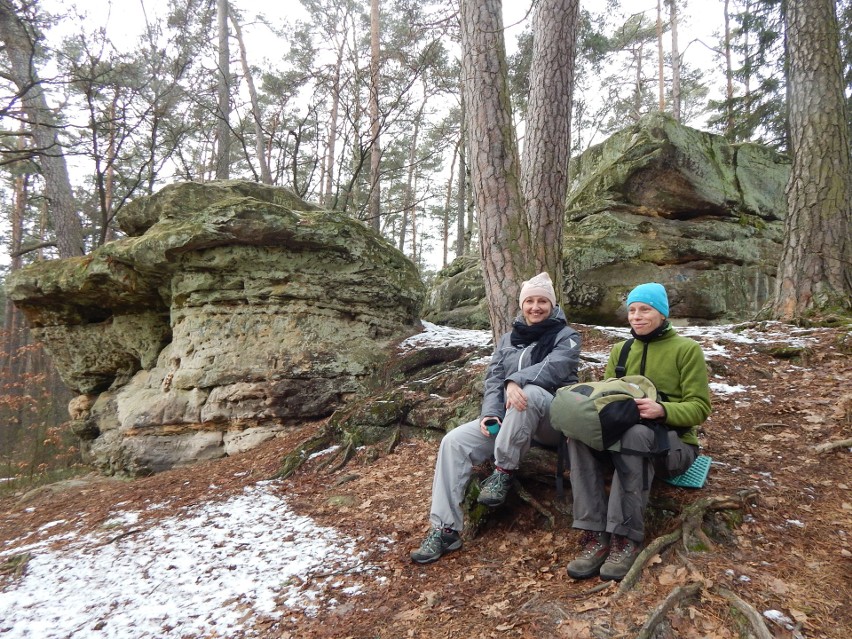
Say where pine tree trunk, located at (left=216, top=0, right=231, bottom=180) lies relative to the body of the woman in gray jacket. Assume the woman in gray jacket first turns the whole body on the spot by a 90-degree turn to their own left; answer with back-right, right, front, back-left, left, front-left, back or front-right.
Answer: back

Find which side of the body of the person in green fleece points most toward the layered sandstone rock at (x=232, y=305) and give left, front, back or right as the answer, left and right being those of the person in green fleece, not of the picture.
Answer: right

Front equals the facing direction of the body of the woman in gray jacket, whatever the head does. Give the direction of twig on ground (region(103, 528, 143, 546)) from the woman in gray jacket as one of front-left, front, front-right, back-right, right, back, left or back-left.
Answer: front-right

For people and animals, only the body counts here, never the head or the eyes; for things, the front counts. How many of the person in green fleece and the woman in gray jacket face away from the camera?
0

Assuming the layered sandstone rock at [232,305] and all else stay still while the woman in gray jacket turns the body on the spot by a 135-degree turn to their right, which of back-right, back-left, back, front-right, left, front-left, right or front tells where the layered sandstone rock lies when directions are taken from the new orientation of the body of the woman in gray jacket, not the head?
front-left

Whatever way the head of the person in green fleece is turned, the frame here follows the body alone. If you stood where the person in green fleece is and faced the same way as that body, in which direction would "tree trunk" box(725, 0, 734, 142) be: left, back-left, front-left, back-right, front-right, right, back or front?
back-right

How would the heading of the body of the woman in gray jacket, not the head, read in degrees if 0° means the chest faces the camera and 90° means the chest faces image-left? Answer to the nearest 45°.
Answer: approximately 45°

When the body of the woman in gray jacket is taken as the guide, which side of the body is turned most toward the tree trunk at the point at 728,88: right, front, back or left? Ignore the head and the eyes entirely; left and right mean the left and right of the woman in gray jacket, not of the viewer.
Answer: back

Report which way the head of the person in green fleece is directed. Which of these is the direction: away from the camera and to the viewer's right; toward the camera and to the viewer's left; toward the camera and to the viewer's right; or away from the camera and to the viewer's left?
toward the camera and to the viewer's left
